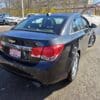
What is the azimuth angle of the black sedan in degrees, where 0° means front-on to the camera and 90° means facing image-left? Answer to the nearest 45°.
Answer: approximately 225°
